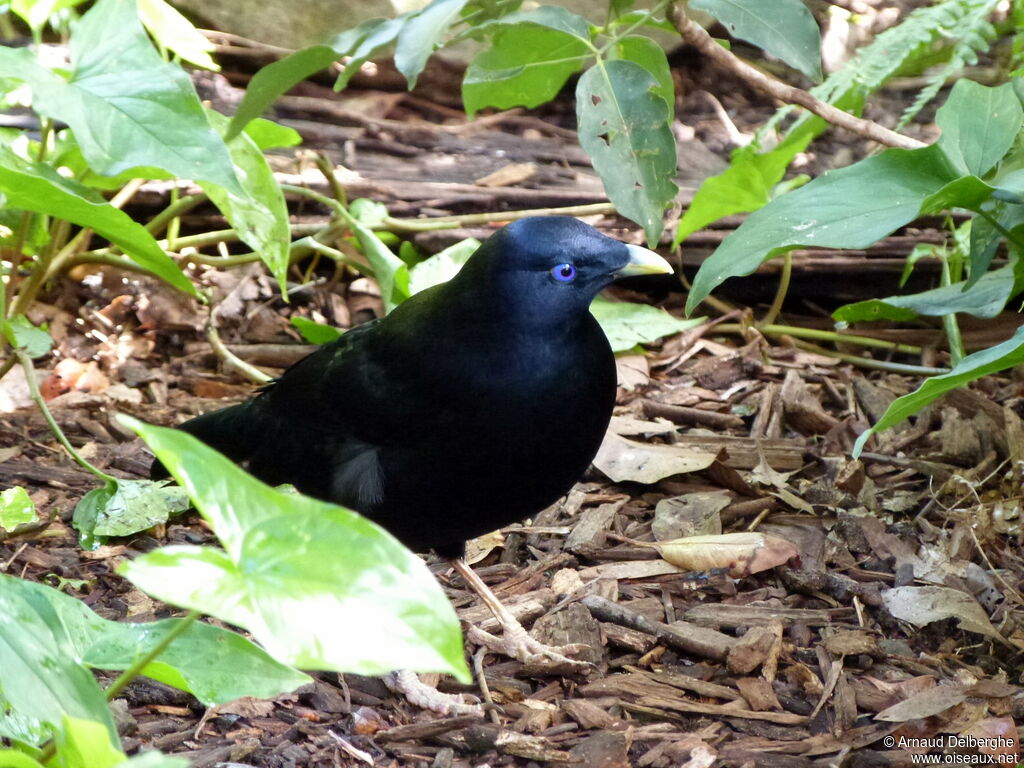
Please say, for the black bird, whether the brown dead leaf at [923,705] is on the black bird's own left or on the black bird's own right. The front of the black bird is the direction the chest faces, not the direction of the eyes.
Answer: on the black bird's own right

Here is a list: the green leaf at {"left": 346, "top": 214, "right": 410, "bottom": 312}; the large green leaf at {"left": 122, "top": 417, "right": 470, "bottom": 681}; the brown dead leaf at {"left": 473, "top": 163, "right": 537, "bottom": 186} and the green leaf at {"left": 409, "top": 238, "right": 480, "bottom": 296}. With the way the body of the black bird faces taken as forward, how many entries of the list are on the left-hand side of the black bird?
3

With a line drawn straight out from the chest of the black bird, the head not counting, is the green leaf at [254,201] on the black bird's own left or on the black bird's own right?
on the black bird's own left

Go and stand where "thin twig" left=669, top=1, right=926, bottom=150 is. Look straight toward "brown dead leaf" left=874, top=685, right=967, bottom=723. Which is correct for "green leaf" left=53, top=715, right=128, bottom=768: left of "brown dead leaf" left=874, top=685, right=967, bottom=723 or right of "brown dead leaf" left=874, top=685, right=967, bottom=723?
right

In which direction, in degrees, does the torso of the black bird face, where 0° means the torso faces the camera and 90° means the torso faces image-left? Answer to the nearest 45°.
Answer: approximately 270°

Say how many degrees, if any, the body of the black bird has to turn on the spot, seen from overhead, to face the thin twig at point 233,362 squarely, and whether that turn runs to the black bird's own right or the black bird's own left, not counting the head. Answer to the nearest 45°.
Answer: approximately 135° to the black bird's own left

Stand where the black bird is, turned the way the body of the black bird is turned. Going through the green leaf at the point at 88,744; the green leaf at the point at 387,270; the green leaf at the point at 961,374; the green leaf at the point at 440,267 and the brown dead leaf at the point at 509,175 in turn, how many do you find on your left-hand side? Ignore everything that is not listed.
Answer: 3

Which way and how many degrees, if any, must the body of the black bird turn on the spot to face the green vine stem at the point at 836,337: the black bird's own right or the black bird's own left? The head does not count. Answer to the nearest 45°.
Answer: approximately 45° to the black bird's own left

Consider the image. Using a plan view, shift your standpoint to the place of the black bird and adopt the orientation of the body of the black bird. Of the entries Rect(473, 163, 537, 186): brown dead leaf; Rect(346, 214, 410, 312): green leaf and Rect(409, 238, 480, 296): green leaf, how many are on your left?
3

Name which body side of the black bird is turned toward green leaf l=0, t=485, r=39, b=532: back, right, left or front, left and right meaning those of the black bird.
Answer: back
